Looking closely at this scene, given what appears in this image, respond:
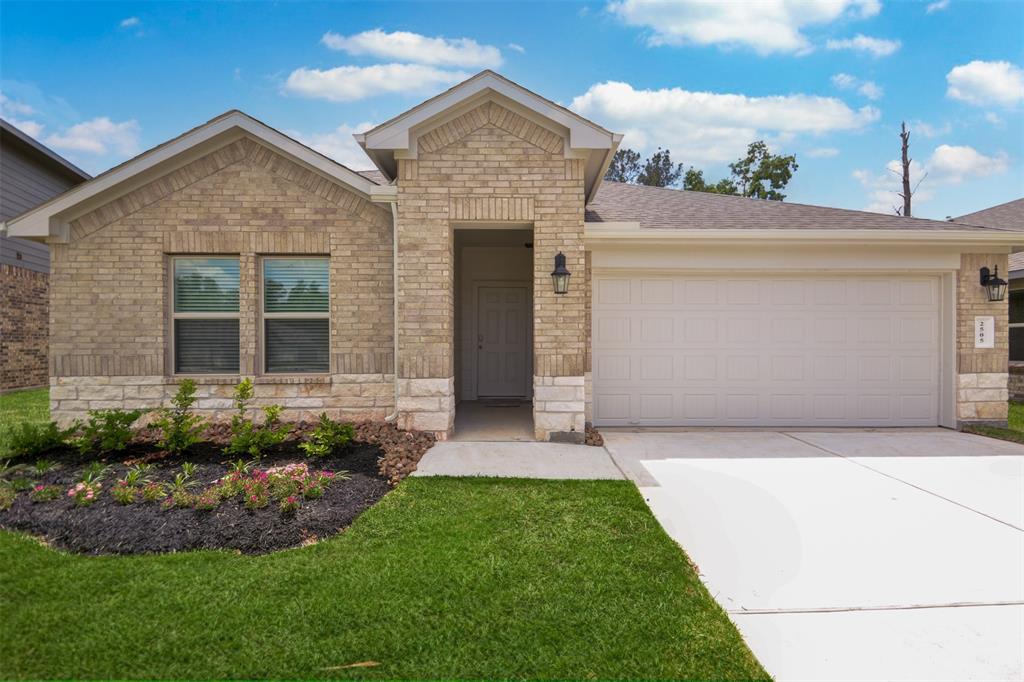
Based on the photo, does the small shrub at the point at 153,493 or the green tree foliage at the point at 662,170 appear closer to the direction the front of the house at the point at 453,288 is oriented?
the small shrub

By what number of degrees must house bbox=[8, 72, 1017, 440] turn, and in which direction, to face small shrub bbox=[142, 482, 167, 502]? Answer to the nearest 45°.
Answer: approximately 45° to its right

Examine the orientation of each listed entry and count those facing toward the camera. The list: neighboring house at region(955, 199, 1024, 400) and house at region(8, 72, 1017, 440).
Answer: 2

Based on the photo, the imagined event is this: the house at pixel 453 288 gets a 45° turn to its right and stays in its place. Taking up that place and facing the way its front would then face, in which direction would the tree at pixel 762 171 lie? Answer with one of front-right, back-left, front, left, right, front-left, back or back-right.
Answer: back

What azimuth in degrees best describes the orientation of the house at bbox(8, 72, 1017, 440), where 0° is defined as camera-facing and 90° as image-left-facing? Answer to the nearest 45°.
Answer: approximately 0°

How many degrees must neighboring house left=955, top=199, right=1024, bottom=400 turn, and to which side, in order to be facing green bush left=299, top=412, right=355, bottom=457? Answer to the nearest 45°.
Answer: approximately 45° to its right

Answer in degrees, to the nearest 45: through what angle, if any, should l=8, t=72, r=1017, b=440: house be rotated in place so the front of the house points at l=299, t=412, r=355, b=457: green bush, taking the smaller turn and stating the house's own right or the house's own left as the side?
approximately 45° to the house's own right

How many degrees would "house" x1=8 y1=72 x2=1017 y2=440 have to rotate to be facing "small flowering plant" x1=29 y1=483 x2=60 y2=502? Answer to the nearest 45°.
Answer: approximately 45° to its right

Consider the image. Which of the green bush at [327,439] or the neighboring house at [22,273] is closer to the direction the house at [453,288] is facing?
the green bush

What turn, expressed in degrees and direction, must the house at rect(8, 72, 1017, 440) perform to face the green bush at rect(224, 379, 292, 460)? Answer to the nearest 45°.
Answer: approximately 45° to its right

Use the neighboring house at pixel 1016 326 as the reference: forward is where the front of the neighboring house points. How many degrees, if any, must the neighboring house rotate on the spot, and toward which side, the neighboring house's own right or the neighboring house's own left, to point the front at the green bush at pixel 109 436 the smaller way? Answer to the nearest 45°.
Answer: approximately 45° to the neighboring house's own right

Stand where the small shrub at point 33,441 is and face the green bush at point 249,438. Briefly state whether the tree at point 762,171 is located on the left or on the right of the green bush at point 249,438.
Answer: left

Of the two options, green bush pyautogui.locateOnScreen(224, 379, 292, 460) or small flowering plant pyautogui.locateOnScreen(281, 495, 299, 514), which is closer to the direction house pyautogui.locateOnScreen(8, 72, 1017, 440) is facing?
the small flowering plant

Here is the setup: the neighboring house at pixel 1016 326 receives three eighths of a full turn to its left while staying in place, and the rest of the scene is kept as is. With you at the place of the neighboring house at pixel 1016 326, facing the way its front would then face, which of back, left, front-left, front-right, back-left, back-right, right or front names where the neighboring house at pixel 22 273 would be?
back

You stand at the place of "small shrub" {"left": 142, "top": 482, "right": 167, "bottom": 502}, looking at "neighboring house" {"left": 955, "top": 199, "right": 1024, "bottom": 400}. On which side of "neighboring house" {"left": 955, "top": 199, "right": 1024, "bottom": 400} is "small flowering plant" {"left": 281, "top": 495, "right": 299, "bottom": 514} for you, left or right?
right
